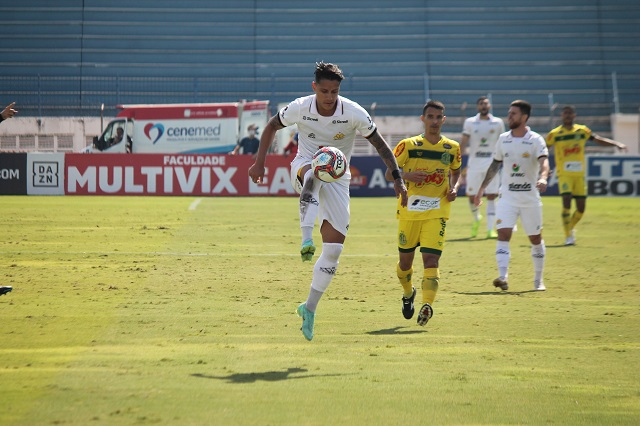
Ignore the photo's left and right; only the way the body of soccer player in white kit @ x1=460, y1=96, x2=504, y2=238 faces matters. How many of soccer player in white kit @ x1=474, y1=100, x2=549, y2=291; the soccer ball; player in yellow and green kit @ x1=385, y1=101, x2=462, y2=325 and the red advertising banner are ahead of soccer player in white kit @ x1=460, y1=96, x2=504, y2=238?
3

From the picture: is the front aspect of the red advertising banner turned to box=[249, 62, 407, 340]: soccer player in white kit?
yes

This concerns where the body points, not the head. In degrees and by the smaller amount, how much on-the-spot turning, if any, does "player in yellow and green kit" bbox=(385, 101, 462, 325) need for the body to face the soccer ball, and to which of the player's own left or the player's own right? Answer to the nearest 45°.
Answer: approximately 45° to the player's own right

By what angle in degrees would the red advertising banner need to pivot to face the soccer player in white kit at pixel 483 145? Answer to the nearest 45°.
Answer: approximately 45° to its left

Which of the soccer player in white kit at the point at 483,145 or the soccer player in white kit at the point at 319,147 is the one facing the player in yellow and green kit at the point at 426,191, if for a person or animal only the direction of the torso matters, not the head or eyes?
the soccer player in white kit at the point at 483,145

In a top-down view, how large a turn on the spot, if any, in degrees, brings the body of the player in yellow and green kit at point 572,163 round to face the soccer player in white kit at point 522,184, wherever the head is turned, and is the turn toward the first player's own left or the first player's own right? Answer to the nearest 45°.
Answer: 0° — they already face them

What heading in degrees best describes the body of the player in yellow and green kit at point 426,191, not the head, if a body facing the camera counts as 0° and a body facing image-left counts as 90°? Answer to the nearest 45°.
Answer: approximately 0°

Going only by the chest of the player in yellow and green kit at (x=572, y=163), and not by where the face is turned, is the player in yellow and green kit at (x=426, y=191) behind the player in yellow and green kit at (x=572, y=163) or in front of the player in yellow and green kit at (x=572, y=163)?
in front

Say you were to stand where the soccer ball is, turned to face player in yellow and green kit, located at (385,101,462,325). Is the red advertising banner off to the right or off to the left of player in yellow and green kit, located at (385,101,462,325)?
left

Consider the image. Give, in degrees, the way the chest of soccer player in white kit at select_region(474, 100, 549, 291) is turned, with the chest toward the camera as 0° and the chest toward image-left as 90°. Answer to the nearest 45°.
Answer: approximately 0°

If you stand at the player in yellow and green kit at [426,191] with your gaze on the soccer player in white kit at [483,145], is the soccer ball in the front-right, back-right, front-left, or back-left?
back-left

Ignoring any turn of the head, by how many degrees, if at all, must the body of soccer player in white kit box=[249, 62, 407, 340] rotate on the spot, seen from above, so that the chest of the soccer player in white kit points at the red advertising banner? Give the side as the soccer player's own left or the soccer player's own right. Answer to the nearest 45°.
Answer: approximately 180°

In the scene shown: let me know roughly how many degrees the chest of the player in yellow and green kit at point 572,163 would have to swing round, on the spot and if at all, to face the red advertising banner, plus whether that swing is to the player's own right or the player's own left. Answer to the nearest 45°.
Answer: approximately 135° to the player's own right
